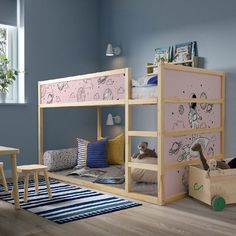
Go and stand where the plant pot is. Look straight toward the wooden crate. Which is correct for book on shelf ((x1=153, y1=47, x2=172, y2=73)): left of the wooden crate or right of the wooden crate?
left

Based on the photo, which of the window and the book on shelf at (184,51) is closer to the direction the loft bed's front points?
the window

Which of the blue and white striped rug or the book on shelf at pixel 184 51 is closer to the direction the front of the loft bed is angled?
the blue and white striped rug

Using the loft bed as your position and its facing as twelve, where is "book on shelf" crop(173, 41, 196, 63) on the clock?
The book on shelf is roughly at 5 o'clock from the loft bed.
